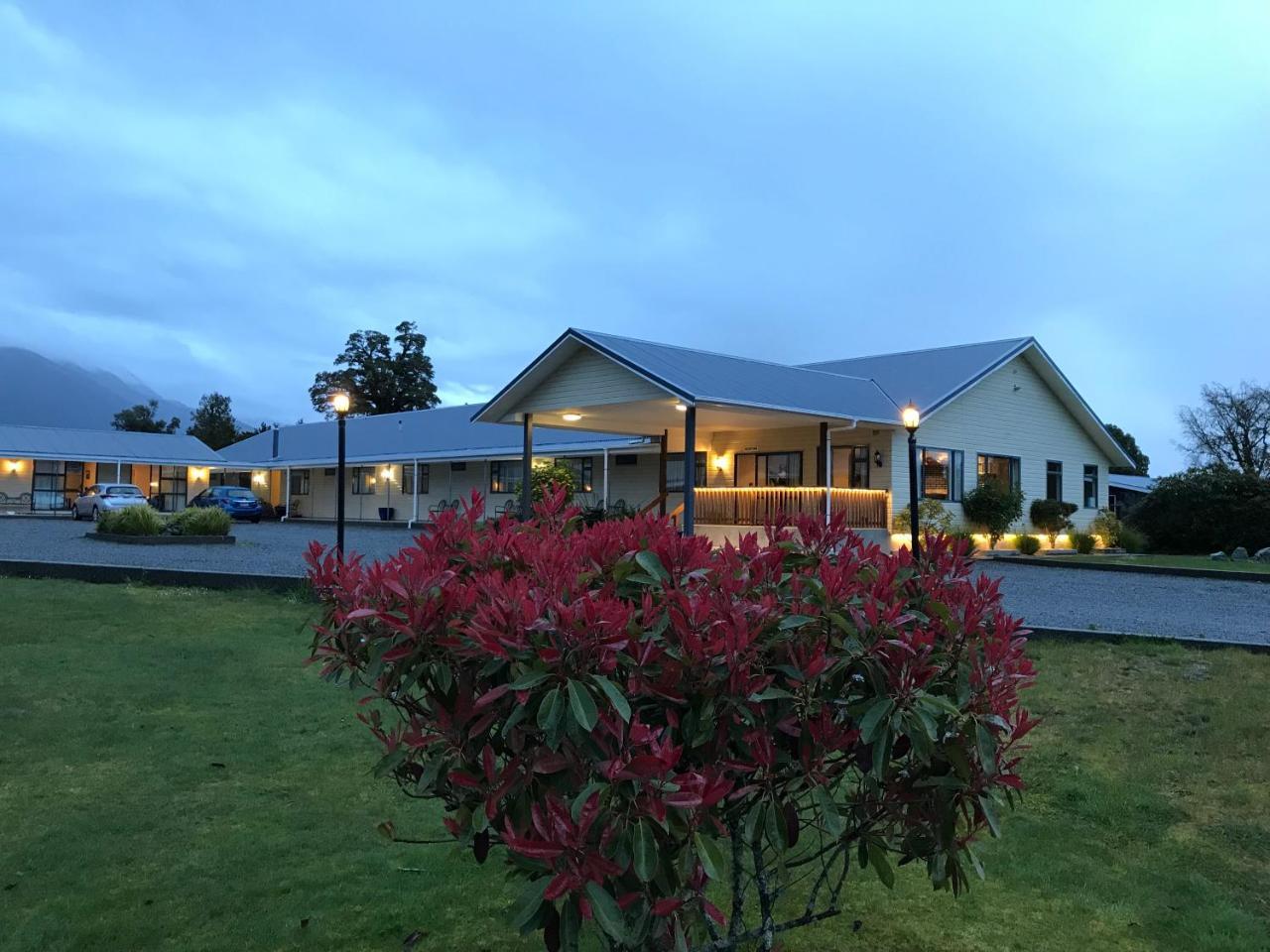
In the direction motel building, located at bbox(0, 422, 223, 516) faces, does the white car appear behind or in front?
in front

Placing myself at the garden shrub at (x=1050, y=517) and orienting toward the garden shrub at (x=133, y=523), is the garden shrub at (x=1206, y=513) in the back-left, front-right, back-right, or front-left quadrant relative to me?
back-right

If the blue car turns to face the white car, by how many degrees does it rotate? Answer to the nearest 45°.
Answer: approximately 45° to its left

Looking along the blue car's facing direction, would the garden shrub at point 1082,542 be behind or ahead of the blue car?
behind

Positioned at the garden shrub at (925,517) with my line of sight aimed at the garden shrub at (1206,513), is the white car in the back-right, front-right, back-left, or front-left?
back-left

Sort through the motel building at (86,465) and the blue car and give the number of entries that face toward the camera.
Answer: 1

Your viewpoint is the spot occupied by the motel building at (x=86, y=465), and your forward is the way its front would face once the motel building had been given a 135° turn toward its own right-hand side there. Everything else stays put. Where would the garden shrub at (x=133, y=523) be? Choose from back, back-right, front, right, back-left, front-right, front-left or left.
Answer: back-left

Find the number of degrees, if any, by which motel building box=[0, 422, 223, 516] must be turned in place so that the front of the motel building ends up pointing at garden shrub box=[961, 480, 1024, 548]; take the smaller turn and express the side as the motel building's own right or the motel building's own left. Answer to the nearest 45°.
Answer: approximately 45° to the motel building's own left

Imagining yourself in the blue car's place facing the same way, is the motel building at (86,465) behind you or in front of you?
in front

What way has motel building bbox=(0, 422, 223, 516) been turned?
toward the camera

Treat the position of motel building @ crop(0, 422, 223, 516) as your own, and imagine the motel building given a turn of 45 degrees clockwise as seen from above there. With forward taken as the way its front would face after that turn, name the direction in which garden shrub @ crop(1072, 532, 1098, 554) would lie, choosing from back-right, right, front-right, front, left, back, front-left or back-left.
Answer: left

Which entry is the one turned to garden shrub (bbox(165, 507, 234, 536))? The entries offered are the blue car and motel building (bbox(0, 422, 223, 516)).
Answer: the motel building

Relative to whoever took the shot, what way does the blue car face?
facing away from the viewer and to the left of the viewer

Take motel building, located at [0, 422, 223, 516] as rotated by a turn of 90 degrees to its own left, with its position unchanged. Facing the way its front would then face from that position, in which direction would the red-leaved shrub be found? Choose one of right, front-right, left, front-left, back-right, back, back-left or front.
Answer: right
